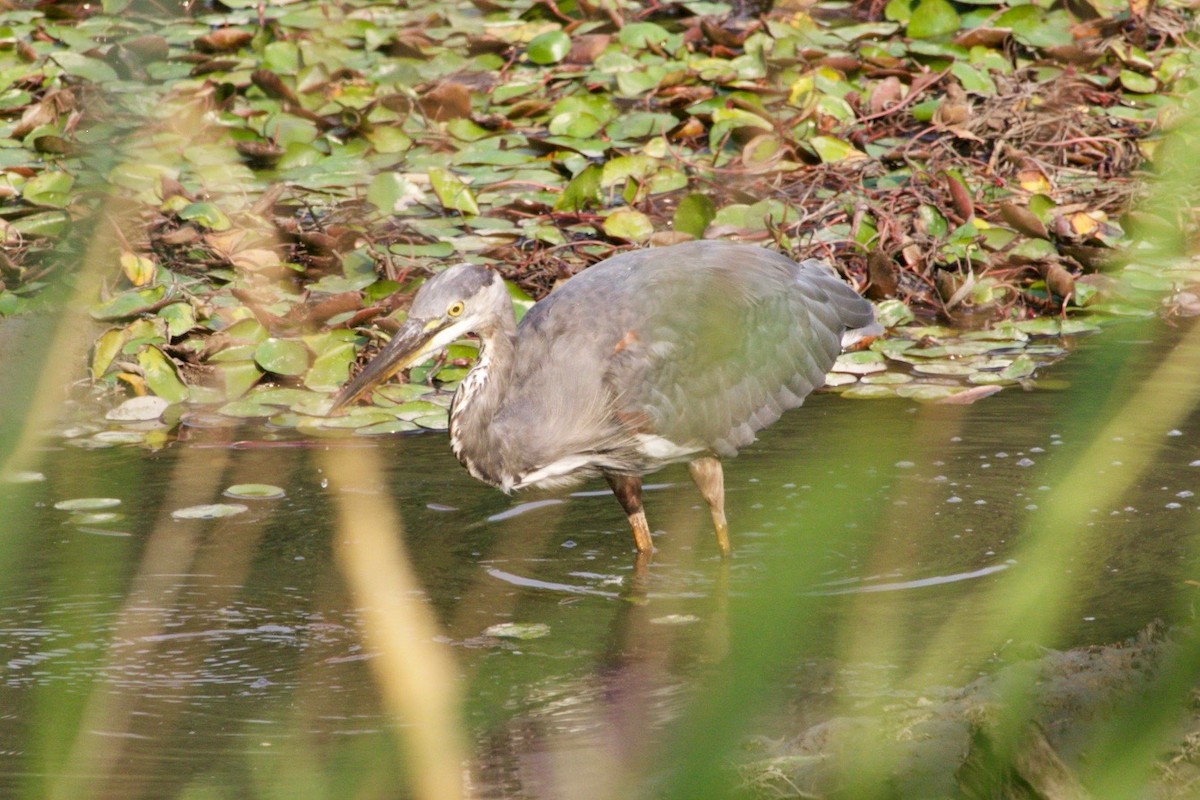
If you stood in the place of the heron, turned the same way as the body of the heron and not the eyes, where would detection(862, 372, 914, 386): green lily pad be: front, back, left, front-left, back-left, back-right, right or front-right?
back-right

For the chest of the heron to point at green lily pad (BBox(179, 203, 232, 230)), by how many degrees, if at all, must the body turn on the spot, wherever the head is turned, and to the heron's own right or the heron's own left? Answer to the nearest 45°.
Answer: approximately 45° to the heron's own right

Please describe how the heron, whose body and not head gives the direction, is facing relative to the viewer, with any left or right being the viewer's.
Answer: facing to the left of the viewer

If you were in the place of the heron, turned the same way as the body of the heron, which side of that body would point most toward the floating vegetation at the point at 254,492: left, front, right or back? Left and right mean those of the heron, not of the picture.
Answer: front

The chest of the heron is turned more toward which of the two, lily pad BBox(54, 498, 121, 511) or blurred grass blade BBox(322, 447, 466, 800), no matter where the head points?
the lily pad

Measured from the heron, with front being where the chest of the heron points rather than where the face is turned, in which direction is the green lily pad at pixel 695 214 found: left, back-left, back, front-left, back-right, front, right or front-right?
right

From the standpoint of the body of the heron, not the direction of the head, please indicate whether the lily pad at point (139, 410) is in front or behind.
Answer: in front

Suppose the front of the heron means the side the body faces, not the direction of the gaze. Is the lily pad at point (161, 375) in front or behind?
in front

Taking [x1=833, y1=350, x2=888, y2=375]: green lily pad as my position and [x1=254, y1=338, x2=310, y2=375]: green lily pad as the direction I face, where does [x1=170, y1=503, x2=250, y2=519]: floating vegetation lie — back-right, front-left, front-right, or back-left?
front-left

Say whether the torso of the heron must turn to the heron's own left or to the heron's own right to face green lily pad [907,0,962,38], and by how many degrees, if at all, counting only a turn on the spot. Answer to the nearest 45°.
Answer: approximately 90° to the heron's own right

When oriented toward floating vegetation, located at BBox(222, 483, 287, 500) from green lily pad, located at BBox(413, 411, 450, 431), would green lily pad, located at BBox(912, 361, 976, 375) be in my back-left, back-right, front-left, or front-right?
back-left

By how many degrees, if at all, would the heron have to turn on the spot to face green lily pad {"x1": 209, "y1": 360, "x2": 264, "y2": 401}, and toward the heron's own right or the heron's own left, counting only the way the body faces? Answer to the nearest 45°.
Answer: approximately 45° to the heron's own right

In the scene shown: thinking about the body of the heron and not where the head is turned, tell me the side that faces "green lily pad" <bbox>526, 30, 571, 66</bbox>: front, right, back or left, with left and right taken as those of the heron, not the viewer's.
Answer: right

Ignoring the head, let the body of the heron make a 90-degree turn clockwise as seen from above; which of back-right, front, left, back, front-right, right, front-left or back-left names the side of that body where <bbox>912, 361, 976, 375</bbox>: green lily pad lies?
front-right

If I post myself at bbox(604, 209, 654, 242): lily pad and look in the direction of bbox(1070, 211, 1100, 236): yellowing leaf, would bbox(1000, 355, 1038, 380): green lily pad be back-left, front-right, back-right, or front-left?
front-right
